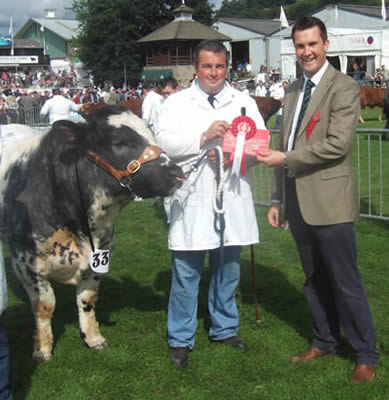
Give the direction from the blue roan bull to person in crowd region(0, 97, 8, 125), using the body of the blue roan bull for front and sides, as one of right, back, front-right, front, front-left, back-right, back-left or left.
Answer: back-left

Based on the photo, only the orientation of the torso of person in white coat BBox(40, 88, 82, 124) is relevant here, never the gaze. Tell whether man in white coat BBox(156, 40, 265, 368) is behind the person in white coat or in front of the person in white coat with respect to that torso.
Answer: behind

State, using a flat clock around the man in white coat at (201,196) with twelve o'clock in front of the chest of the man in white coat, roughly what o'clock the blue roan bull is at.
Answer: The blue roan bull is roughly at 3 o'clock from the man in white coat.

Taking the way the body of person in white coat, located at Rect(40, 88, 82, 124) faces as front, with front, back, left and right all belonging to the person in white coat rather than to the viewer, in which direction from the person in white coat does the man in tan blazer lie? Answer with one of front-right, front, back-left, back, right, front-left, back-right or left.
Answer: back

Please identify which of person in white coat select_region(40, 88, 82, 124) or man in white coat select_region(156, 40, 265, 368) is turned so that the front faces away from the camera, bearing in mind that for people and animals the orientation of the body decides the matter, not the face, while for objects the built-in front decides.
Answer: the person in white coat
